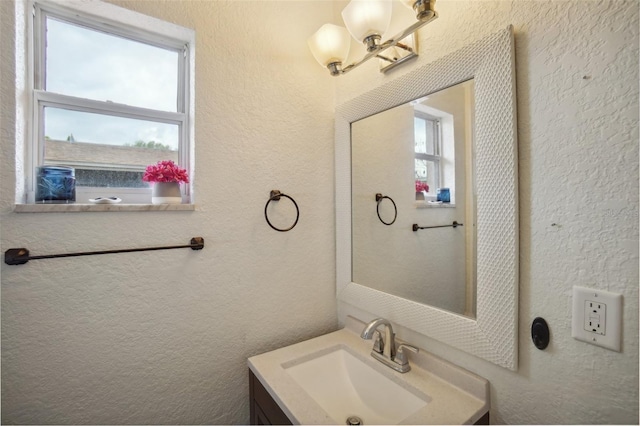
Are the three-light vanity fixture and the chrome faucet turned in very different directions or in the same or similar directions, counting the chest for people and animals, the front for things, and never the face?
same or similar directions

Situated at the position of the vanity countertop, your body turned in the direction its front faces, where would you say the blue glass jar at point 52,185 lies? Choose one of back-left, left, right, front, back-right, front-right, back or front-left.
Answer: front-right

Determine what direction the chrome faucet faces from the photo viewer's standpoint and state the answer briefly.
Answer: facing the viewer and to the left of the viewer

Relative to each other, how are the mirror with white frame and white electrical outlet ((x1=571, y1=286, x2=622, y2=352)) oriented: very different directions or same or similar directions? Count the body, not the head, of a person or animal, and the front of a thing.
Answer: same or similar directions

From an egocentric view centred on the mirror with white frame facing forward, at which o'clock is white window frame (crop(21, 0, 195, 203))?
The white window frame is roughly at 1 o'clock from the mirror with white frame.

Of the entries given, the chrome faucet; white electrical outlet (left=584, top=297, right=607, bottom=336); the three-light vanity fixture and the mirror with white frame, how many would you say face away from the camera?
0

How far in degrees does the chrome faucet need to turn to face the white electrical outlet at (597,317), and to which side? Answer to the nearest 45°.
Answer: approximately 90° to its left

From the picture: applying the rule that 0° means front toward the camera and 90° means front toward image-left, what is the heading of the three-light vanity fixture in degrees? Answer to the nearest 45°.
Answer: approximately 45°

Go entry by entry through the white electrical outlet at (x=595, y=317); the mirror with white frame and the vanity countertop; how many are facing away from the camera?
0

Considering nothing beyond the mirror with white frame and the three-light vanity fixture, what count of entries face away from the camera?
0

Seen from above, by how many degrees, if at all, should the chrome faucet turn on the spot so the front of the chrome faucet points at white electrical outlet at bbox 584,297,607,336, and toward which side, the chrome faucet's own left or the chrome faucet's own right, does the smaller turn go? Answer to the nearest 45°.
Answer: approximately 90° to the chrome faucet's own left

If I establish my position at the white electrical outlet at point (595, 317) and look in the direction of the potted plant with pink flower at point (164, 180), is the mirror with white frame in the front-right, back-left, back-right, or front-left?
front-right

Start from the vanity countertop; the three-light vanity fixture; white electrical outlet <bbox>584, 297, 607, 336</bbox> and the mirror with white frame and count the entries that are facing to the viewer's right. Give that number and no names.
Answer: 0
